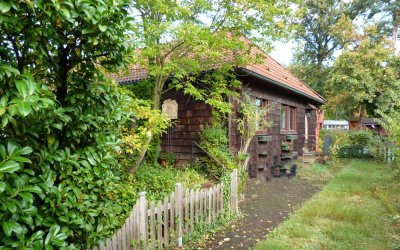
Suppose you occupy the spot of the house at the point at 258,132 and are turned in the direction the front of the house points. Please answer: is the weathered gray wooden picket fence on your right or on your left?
on your right

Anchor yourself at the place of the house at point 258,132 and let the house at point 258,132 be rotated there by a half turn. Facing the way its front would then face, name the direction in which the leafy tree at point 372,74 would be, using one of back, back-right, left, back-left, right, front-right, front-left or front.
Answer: right

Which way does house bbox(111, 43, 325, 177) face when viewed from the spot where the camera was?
facing the viewer and to the right of the viewer

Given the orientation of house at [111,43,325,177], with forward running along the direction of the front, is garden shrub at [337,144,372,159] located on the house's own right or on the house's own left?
on the house's own left

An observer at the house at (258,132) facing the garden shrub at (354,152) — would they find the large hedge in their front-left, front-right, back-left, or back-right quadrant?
back-right

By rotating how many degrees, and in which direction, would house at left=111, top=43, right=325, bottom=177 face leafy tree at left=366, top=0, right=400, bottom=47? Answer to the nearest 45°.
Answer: approximately 90° to its left
